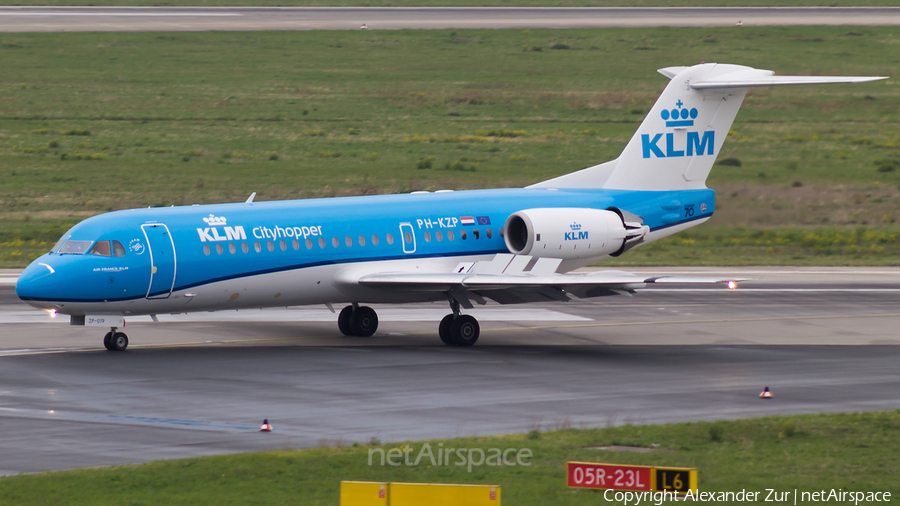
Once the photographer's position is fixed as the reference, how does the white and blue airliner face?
facing the viewer and to the left of the viewer

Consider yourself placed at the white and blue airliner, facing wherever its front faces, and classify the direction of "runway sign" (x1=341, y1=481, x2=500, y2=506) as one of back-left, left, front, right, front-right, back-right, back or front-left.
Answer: front-left

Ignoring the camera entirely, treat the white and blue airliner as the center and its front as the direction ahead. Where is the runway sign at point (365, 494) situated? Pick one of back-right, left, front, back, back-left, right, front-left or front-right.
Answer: front-left

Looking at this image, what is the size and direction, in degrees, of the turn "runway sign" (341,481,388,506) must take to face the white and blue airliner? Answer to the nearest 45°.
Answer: approximately 180°

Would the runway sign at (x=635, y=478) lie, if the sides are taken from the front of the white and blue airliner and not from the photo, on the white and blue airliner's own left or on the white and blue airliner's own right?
on the white and blue airliner's own left

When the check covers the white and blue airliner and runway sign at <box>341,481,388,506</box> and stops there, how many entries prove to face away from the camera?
0

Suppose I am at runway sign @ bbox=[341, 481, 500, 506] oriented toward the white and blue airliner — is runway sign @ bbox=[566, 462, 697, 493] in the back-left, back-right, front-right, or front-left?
front-right

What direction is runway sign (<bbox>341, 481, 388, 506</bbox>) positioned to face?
toward the camera

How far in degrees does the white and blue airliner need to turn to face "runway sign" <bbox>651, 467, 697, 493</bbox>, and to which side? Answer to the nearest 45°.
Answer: approximately 45° to its left

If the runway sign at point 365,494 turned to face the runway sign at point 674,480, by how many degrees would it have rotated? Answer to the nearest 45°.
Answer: approximately 90° to its left
